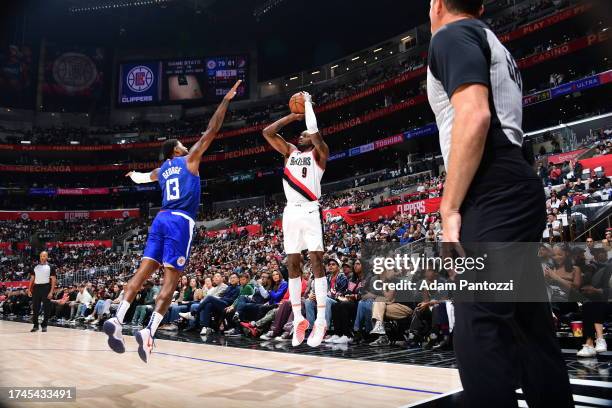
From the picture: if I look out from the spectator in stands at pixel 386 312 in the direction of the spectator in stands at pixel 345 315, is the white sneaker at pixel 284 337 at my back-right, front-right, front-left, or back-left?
front-left

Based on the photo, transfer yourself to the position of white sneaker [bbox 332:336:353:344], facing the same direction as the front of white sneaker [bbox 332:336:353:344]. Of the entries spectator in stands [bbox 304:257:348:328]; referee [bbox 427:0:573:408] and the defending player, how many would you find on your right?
1

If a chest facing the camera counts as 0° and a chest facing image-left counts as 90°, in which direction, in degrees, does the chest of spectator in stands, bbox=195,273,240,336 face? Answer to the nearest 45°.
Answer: approximately 45°

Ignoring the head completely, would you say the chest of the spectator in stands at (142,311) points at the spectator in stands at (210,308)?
no

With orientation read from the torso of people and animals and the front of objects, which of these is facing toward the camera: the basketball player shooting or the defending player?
the basketball player shooting

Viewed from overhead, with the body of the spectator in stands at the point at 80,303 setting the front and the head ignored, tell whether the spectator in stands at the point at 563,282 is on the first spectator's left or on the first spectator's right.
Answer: on the first spectator's left

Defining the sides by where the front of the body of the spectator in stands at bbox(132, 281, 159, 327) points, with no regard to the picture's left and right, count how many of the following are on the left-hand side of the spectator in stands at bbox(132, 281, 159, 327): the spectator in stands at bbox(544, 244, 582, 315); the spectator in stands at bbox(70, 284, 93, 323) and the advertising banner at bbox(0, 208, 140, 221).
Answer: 1

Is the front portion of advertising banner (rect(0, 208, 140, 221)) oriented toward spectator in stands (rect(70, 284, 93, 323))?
yes

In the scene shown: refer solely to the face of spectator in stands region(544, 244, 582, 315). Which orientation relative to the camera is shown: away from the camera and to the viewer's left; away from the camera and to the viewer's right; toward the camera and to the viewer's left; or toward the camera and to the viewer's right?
toward the camera and to the viewer's left

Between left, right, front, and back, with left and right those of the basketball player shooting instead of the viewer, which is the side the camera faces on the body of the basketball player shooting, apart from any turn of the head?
front

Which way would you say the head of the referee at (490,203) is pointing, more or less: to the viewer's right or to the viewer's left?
to the viewer's left

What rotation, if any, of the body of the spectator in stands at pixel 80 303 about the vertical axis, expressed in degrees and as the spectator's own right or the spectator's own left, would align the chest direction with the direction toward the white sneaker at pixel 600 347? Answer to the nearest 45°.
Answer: approximately 45° to the spectator's own left

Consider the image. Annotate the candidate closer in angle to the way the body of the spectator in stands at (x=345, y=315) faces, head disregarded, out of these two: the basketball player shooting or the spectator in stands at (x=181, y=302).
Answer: the basketball player shooting

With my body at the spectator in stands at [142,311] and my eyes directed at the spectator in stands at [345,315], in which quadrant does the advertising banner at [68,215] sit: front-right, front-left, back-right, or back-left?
back-left

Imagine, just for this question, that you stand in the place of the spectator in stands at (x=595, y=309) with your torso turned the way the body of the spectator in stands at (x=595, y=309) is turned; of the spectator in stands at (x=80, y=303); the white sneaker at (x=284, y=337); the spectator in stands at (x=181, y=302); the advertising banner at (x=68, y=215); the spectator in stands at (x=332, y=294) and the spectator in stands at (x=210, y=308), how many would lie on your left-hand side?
0

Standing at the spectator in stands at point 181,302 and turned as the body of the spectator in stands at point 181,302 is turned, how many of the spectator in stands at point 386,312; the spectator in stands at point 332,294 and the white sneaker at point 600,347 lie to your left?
3

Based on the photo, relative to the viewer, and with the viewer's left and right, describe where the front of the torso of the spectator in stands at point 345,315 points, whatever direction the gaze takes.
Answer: facing the viewer and to the left of the viewer
